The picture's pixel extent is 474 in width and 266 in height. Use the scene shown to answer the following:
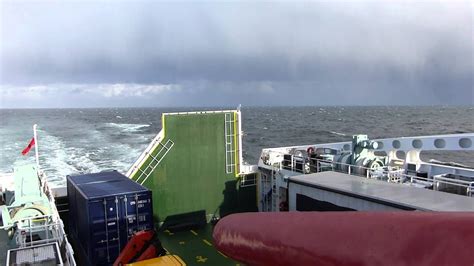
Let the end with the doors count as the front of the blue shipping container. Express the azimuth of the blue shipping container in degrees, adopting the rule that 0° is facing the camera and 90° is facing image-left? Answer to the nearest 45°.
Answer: approximately 315°

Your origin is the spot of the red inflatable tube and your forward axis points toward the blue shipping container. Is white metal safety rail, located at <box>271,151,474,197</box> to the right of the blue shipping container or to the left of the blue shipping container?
right

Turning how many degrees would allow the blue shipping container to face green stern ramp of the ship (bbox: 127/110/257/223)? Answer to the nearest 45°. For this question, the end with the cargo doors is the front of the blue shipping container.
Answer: approximately 90° to its left

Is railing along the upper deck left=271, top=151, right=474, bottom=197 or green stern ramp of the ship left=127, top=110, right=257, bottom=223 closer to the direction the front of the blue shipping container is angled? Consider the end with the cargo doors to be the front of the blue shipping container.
the railing along the upper deck

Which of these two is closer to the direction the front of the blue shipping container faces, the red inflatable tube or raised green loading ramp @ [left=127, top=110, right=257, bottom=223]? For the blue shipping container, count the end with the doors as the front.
the red inflatable tube
